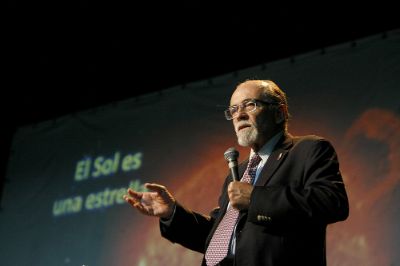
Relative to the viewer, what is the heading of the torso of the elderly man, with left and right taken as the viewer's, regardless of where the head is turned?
facing the viewer and to the left of the viewer
